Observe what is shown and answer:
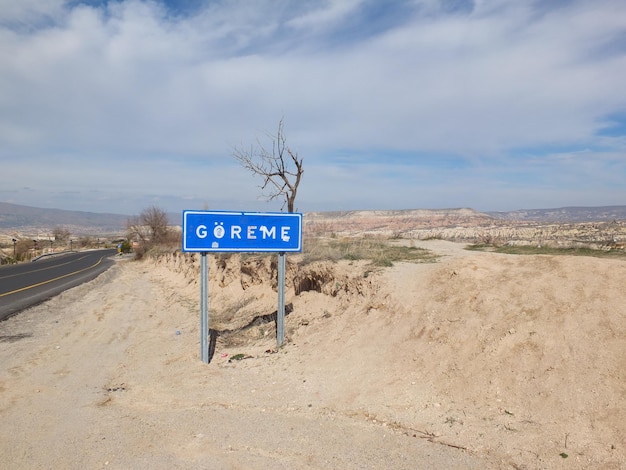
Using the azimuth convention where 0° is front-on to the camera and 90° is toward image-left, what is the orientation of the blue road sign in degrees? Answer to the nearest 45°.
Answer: approximately 0°

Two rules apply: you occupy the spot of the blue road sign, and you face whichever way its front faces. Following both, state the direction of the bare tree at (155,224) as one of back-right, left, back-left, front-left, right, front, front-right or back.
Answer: back
